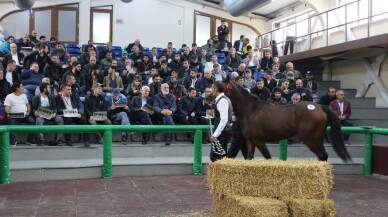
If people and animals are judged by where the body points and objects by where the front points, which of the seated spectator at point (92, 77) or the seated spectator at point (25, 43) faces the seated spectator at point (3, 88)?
the seated spectator at point (25, 43)

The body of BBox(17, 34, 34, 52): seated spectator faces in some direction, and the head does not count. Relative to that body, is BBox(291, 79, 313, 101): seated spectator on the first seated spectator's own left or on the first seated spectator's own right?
on the first seated spectator's own left

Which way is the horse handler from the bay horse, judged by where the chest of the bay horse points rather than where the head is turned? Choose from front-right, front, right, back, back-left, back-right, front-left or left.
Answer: front-left

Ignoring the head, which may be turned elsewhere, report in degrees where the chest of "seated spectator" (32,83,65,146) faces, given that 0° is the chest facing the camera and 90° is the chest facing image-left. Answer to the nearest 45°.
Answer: approximately 0°

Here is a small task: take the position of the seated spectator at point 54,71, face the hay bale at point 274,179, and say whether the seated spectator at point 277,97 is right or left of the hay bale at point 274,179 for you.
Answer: left

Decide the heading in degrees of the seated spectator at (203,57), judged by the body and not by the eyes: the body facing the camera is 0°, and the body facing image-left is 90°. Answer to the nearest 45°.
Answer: approximately 0°

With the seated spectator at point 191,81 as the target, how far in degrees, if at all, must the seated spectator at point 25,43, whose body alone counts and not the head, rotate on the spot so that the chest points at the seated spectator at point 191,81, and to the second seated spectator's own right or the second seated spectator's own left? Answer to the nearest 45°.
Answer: approximately 45° to the second seated spectator's own left

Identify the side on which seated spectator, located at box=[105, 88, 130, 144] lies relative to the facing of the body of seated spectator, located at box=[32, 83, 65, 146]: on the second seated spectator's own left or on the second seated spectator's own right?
on the second seated spectator's own left

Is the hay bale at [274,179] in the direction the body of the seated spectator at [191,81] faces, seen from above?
yes

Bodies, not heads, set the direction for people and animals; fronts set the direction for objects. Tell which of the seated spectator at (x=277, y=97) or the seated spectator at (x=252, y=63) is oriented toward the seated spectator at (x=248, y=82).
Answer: the seated spectator at (x=252, y=63)
